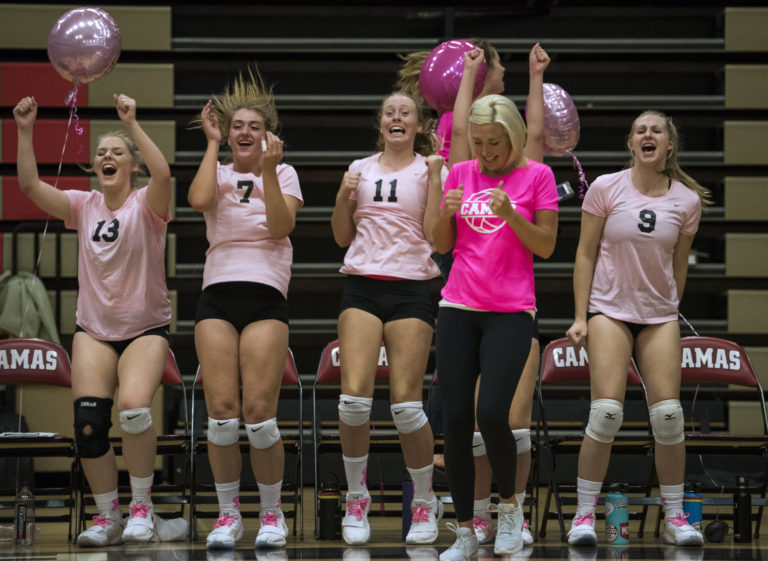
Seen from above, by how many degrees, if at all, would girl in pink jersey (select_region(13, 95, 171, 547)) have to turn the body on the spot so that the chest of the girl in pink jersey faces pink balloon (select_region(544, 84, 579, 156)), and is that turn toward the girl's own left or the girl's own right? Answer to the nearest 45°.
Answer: approximately 135° to the girl's own left

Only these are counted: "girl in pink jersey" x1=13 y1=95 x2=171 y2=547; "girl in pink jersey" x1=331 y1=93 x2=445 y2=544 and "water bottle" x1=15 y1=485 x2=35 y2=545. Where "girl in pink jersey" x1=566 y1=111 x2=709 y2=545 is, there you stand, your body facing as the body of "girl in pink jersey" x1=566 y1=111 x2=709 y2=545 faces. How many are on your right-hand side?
3

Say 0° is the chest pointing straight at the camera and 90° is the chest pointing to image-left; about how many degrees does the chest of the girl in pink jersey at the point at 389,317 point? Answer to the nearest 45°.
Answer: approximately 0°

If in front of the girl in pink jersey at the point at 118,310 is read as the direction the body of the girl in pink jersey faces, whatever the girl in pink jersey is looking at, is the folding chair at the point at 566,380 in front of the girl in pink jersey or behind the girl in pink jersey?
behind

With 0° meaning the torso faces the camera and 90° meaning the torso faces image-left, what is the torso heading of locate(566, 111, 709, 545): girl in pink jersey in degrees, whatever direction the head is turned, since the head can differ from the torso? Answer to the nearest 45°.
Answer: approximately 0°

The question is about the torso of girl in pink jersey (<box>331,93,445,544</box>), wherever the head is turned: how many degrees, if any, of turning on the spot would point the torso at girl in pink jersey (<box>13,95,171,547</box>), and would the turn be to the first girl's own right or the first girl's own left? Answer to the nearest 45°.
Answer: approximately 90° to the first girl's own right
